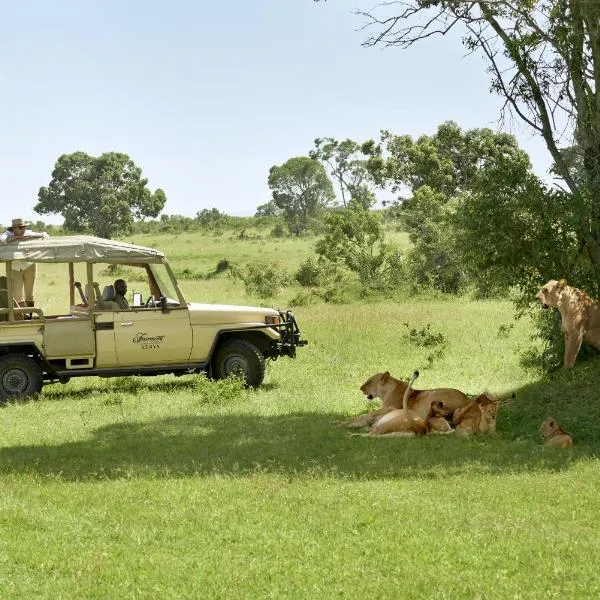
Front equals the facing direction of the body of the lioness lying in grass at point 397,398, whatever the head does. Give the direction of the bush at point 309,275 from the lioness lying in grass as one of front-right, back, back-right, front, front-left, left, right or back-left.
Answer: right

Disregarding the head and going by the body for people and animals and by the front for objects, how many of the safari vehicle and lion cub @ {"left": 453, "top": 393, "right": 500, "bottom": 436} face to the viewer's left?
0

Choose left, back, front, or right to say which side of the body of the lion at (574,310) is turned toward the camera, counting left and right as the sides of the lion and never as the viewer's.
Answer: left

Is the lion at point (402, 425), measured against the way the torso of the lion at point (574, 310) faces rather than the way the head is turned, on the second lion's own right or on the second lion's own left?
on the second lion's own left

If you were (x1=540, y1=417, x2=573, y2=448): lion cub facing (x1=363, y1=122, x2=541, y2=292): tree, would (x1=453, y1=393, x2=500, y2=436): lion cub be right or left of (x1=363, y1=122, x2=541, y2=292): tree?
left

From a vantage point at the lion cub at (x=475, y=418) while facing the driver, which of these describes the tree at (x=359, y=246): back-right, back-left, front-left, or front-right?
front-right

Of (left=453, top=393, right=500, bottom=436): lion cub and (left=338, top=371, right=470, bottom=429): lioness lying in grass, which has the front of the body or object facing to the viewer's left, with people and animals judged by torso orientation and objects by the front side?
the lioness lying in grass

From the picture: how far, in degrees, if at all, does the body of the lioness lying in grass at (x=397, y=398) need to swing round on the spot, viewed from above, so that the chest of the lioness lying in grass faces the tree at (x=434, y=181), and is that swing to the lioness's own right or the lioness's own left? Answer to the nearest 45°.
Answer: approximately 90° to the lioness's own right

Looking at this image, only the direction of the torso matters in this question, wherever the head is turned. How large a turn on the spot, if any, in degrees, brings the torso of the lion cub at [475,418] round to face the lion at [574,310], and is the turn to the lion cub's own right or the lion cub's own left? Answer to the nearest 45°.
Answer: approximately 90° to the lion cub's own left

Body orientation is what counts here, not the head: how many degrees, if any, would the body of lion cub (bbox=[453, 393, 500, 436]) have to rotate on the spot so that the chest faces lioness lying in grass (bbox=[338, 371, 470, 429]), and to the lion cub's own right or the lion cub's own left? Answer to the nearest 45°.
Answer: approximately 180°

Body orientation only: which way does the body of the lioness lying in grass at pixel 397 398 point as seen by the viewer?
to the viewer's left

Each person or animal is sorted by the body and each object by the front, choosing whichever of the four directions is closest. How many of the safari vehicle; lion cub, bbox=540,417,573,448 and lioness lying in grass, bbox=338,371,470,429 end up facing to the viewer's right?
1

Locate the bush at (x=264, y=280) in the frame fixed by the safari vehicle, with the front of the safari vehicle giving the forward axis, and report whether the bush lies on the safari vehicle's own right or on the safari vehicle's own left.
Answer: on the safari vehicle's own left

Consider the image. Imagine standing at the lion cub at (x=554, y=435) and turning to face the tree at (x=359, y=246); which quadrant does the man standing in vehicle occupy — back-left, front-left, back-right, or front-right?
front-left

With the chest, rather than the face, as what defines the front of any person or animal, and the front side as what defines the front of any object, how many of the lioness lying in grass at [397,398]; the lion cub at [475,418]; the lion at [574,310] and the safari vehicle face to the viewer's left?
2

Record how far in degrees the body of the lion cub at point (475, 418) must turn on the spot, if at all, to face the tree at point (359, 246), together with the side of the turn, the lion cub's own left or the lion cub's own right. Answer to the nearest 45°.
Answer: approximately 135° to the lion cub's own left

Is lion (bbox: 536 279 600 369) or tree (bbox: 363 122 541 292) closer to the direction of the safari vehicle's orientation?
the lion

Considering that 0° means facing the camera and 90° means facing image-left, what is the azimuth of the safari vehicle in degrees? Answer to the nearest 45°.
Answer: approximately 270°
